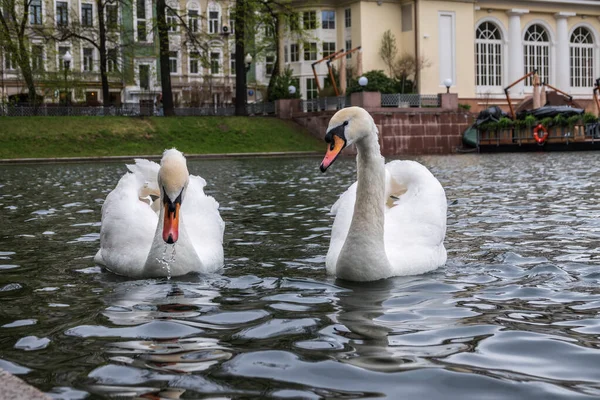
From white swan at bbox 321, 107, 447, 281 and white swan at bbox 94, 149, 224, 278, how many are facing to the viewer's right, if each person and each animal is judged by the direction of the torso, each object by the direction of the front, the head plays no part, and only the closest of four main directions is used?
0

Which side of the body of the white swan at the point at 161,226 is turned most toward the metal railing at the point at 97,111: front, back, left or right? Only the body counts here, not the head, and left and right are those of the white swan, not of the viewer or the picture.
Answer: back

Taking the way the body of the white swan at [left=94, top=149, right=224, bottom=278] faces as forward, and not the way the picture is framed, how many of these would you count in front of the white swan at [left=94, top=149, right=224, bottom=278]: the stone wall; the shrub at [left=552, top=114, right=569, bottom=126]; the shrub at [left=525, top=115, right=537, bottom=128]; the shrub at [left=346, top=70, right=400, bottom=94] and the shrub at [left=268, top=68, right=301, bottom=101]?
0

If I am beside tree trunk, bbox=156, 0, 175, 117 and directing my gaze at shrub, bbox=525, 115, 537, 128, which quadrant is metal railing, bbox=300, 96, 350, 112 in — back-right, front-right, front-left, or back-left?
front-left

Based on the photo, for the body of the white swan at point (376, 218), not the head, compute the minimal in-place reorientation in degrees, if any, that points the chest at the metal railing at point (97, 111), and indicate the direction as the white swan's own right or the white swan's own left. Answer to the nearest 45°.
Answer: approximately 135° to the white swan's own right

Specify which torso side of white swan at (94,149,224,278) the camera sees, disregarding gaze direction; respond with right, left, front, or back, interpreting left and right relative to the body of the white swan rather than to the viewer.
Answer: front

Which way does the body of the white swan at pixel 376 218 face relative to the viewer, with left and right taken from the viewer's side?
facing the viewer and to the left of the viewer

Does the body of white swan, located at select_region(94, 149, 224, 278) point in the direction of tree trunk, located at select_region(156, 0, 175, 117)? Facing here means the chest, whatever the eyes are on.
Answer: no

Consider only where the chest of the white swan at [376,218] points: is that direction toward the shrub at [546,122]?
no

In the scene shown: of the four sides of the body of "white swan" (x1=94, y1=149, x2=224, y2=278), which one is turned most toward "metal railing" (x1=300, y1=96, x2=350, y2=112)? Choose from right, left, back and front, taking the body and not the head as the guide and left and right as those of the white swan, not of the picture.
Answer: back

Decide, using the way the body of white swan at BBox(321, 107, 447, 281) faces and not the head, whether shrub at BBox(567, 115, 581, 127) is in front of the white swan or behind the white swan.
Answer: behind

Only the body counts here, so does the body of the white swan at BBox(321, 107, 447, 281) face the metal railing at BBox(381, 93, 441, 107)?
no

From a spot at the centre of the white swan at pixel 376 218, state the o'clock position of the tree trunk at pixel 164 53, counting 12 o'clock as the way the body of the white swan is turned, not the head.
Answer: The tree trunk is roughly at 4 o'clock from the white swan.

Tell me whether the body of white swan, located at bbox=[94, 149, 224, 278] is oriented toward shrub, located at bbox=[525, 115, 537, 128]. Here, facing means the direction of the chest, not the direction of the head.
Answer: no
